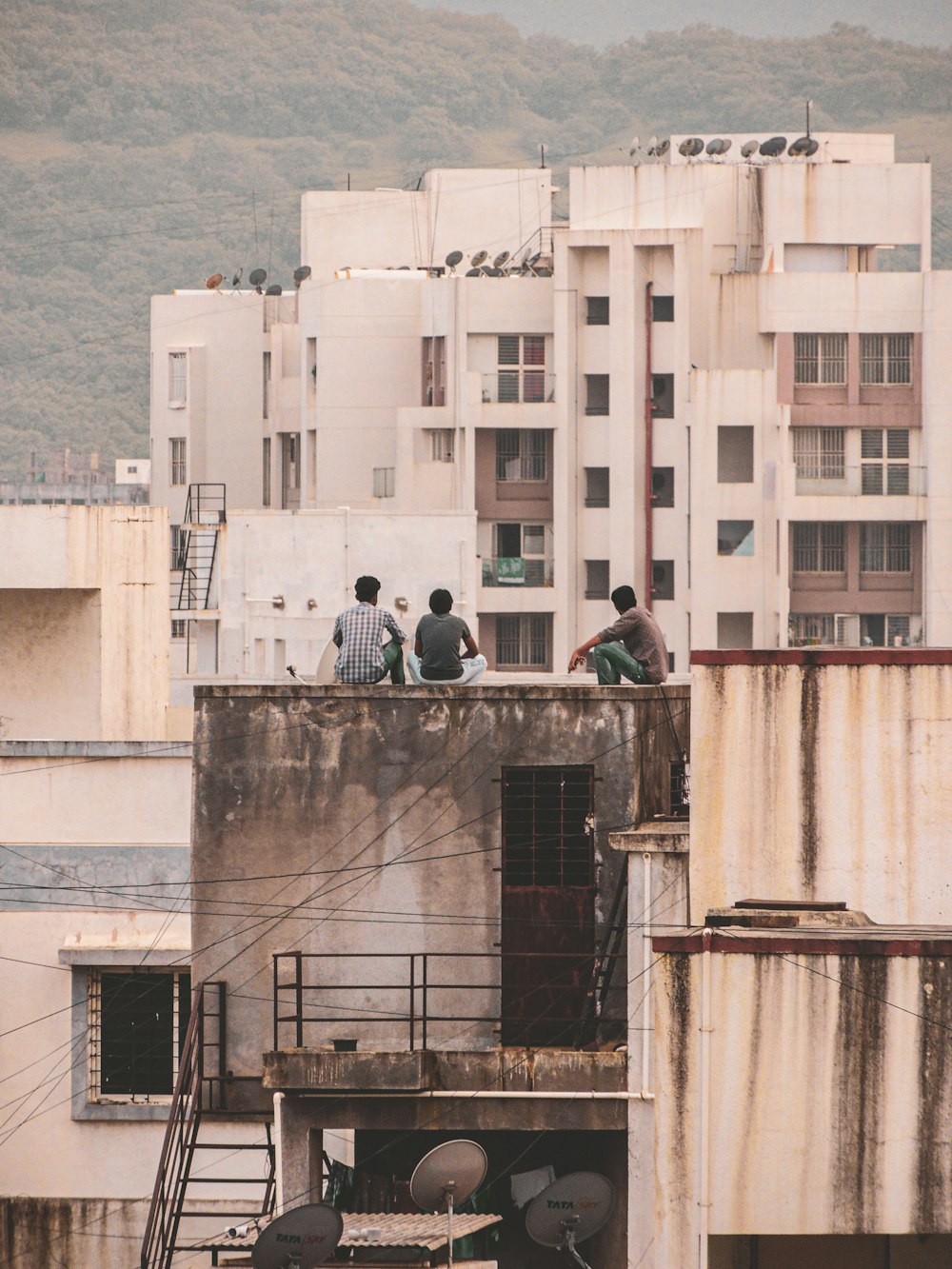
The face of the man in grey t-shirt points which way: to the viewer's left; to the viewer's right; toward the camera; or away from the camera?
away from the camera

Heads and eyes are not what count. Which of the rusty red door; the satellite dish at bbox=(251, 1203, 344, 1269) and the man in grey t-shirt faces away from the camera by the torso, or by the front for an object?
the man in grey t-shirt

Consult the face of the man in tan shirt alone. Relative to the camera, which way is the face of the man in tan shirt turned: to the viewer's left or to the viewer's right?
to the viewer's left

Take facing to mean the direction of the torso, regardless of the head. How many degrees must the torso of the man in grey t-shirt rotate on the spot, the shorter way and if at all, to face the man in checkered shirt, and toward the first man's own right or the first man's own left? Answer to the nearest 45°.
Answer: approximately 90° to the first man's own left

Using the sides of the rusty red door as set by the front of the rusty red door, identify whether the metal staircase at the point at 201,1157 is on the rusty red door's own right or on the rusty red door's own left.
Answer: on the rusty red door's own right

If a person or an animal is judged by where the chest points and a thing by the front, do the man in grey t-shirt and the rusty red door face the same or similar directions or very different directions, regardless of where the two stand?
very different directions

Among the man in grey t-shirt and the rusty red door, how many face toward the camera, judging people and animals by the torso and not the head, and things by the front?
1

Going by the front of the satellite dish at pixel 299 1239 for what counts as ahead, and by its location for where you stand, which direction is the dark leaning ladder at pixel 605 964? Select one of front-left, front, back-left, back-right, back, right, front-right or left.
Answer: back

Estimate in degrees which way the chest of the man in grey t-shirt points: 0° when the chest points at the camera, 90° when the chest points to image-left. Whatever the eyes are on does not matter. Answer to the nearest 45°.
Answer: approximately 180°
